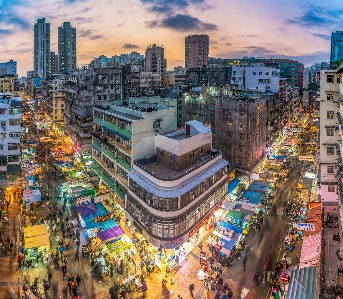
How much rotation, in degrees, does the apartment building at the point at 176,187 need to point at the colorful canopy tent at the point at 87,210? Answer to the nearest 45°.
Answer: approximately 135° to its right

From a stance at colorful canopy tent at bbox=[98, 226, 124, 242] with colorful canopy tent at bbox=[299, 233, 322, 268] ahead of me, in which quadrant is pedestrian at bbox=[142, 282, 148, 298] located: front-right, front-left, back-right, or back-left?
front-right

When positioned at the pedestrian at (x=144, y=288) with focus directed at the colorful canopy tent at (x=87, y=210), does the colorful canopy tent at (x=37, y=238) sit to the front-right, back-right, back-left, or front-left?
front-left

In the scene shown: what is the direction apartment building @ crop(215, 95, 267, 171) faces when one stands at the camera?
facing the viewer and to the right of the viewer

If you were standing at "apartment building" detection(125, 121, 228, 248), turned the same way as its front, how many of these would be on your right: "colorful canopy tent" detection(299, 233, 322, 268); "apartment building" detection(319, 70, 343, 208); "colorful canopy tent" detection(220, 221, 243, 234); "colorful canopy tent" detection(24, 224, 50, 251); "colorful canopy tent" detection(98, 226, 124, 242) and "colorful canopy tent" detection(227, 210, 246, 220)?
2

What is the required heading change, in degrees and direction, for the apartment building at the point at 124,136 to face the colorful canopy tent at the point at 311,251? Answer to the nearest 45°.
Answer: approximately 90° to its left

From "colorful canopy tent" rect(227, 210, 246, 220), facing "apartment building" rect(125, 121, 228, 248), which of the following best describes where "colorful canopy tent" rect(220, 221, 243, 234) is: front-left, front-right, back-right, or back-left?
front-left

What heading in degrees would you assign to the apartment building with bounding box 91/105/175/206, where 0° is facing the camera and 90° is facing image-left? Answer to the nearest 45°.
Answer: approximately 45°

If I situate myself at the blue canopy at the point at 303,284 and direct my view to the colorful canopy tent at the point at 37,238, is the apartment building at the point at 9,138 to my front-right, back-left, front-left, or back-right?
front-right

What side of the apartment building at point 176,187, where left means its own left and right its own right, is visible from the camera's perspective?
front

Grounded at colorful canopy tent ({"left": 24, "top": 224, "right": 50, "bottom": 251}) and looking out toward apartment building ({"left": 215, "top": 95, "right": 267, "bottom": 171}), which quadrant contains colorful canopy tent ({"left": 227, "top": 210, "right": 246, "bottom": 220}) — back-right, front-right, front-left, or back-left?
front-right
